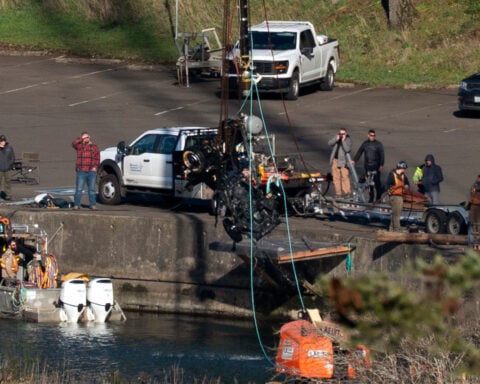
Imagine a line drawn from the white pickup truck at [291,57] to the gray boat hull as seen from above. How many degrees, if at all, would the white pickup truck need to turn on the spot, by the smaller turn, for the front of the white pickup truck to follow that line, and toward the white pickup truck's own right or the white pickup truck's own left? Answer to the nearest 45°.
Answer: approximately 45° to the white pickup truck's own left

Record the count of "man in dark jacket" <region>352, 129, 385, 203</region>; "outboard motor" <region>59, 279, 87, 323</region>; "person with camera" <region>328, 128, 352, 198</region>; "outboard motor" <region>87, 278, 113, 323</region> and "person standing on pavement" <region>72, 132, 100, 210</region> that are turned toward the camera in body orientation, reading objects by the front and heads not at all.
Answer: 3

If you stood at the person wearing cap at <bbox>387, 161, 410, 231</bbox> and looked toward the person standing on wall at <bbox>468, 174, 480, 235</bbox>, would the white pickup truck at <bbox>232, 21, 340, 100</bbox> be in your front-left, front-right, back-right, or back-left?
back-left

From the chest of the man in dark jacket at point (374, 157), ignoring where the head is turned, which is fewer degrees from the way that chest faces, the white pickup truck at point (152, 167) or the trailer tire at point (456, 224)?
the trailer tire

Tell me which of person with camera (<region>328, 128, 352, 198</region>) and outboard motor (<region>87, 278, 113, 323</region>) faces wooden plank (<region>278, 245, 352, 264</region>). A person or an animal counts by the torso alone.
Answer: the person with camera

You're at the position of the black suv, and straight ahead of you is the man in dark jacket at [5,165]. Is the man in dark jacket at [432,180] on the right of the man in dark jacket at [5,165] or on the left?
left

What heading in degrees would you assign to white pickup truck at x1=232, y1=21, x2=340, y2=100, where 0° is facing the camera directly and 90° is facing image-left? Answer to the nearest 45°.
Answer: approximately 45°

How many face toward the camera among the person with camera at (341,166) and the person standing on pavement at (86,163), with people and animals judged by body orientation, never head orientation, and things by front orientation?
2

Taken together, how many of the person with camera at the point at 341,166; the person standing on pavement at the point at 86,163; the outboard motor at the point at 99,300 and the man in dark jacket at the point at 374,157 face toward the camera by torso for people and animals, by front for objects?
3
